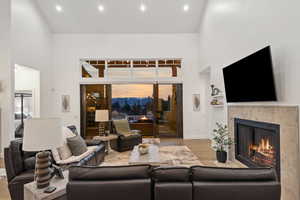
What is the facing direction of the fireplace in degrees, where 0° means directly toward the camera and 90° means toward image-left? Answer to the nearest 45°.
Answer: approximately 45°

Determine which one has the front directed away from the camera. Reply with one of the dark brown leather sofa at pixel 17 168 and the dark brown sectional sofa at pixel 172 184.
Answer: the dark brown sectional sofa at pixel 172 184

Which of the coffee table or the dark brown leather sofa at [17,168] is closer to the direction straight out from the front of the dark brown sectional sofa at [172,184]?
the coffee table

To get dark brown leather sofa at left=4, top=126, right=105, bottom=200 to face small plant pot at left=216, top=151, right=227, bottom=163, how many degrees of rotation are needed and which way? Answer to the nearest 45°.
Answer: approximately 45° to its left

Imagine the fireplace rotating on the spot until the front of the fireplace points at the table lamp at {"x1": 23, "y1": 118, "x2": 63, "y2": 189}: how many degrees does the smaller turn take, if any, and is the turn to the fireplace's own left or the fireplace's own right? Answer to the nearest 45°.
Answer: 0° — it already faces it

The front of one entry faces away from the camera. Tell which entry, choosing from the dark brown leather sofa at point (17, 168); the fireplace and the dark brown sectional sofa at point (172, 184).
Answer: the dark brown sectional sofa at point (172, 184)

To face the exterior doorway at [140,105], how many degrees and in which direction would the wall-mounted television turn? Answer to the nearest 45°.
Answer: approximately 90° to its right

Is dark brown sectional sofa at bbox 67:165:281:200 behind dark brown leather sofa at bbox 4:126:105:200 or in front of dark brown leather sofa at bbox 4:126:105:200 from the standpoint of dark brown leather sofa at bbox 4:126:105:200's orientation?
in front

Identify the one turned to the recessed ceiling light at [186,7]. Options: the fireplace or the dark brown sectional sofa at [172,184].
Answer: the dark brown sectional sofa

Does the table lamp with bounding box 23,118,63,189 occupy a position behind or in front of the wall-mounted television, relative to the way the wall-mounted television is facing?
in front

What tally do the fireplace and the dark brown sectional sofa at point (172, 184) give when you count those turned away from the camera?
1

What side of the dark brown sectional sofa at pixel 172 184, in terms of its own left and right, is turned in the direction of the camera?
back

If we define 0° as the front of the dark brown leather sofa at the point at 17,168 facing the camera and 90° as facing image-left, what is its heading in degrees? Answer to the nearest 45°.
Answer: approximately 315°

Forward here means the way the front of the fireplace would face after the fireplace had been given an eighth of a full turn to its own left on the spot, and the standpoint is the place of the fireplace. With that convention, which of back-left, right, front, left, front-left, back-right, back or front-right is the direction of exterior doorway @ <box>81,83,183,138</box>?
back-right

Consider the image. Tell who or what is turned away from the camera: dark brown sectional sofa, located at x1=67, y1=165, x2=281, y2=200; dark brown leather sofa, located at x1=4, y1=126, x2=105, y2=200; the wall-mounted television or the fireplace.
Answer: dark brown sectional sofa, located at x1=67, y1=165, x2=281, y2=200
